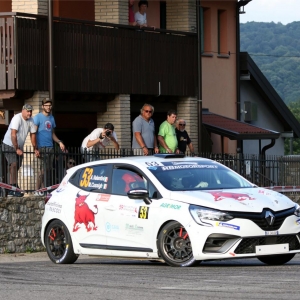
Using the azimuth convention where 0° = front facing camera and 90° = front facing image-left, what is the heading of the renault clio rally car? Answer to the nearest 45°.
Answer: approximately 315°

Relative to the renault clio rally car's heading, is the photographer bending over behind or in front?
behind

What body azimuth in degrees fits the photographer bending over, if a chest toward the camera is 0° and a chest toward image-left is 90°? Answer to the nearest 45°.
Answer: approximately 315°
